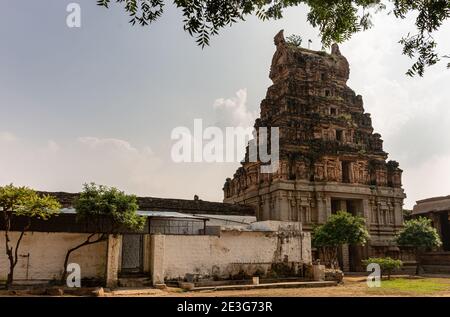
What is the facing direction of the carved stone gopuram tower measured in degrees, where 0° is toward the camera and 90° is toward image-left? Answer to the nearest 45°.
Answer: approximately 315°

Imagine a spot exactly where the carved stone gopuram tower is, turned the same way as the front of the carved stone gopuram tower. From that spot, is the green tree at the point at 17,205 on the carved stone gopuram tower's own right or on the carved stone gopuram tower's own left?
on the carved stone gopuram tower's own right

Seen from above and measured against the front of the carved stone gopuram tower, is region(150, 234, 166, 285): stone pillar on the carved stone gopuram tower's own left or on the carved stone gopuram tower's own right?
on the carved stone gopuram tower's own right

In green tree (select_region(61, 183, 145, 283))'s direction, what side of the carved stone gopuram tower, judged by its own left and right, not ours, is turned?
right

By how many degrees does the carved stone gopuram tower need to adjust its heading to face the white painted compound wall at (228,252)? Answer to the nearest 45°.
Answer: approximately 45° to its right

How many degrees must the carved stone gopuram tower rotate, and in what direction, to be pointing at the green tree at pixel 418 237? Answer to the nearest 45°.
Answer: approximately 45° to its left
